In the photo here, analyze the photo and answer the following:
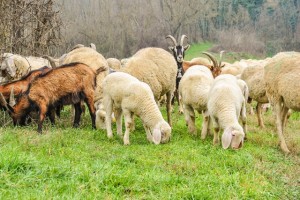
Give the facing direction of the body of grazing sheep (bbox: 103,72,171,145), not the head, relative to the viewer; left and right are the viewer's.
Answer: facing the viewer and to the right of the viewer

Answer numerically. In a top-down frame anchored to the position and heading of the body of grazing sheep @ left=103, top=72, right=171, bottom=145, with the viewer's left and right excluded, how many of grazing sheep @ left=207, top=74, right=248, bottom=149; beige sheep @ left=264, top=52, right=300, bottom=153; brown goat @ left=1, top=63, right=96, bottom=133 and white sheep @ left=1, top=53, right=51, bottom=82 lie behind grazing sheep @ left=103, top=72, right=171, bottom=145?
2

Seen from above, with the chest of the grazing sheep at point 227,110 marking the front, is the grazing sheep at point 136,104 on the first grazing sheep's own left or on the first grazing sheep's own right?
on the first grazing sheep's own right

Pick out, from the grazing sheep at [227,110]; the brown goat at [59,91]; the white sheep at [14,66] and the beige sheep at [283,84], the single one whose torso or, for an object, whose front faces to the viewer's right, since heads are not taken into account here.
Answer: the beige sheep at [283,84]

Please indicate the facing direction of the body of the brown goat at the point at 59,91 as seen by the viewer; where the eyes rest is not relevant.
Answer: to the viewer's left

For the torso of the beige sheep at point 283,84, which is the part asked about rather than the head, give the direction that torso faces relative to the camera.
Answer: to the viewer's right

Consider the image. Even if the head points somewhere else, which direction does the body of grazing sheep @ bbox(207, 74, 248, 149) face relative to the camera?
toward the camera

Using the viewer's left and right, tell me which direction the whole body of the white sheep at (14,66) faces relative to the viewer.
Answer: facing the viewer and to the left of the viewer

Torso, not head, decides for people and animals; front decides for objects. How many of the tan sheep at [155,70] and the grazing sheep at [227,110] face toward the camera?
1

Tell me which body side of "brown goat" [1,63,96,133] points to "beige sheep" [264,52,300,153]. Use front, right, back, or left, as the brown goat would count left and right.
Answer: back

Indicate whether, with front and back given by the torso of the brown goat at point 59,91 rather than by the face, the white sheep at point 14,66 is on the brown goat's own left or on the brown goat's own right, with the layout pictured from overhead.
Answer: on the brown goat's own right
